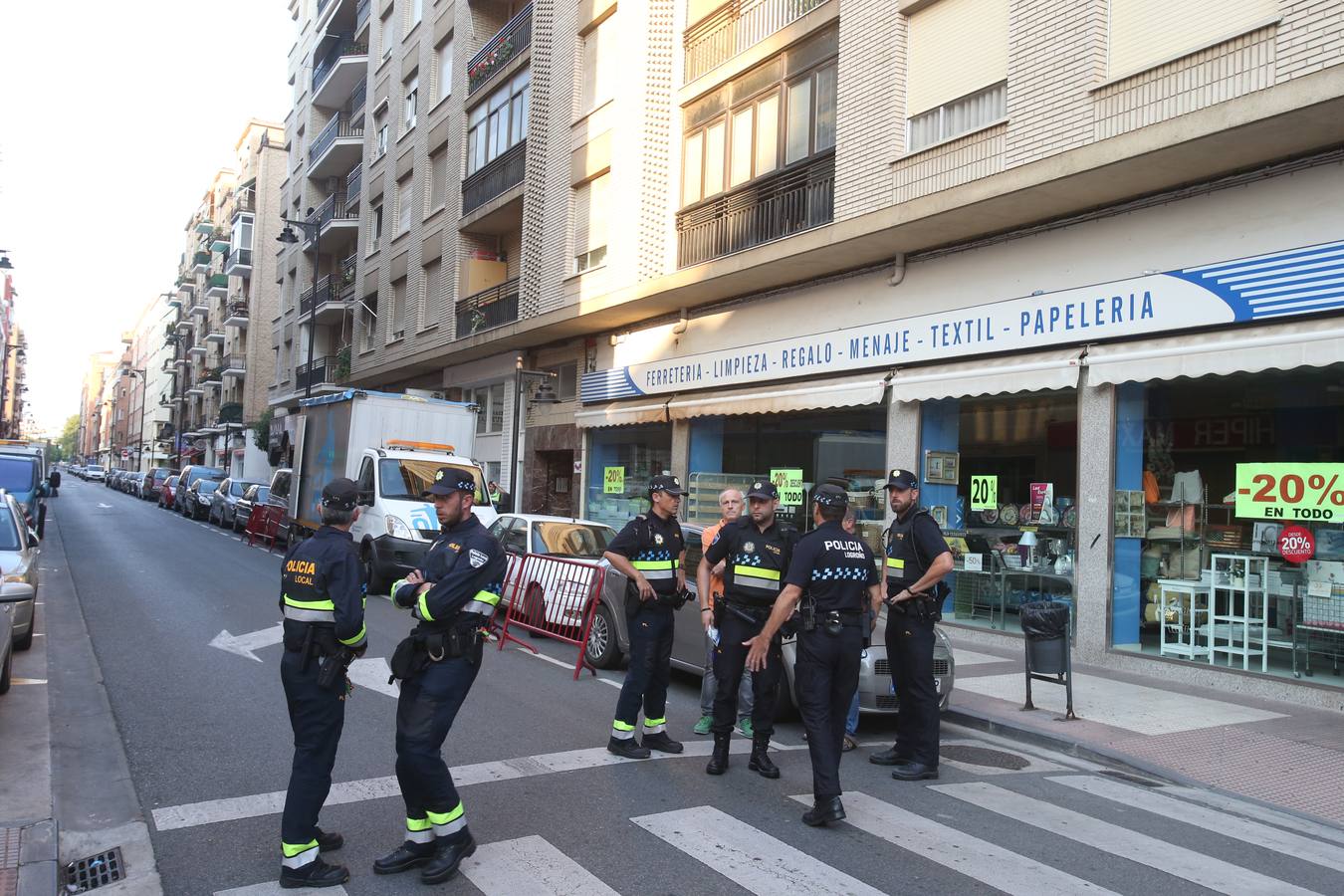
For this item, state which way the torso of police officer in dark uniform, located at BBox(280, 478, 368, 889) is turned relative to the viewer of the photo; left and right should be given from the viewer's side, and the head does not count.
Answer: facing away from the viewer and to the right of the viewer

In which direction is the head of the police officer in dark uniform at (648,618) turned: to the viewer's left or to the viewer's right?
to the viewer's right

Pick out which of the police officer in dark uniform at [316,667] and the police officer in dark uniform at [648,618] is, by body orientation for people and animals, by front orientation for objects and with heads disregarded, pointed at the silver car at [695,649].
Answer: the police officer in dark uniform at [316,667]

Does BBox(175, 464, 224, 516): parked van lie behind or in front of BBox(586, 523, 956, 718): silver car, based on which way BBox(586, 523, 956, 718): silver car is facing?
behind

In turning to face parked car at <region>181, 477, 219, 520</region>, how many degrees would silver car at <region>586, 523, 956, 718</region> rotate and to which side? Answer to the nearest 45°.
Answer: approximately 180°

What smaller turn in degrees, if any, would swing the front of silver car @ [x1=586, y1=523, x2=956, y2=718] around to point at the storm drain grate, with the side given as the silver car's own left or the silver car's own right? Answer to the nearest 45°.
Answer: approximately 90° to the silver car's own right

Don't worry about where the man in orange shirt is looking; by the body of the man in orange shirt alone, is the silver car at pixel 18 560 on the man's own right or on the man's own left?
on the man's own right

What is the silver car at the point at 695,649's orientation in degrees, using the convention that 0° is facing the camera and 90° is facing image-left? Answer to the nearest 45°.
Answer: approximately 315°

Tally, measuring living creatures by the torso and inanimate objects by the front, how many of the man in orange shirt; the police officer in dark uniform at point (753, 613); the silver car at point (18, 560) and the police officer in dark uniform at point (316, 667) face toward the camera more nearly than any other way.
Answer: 3

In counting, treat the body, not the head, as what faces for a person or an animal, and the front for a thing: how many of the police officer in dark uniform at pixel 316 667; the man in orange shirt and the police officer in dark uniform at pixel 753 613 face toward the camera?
2
